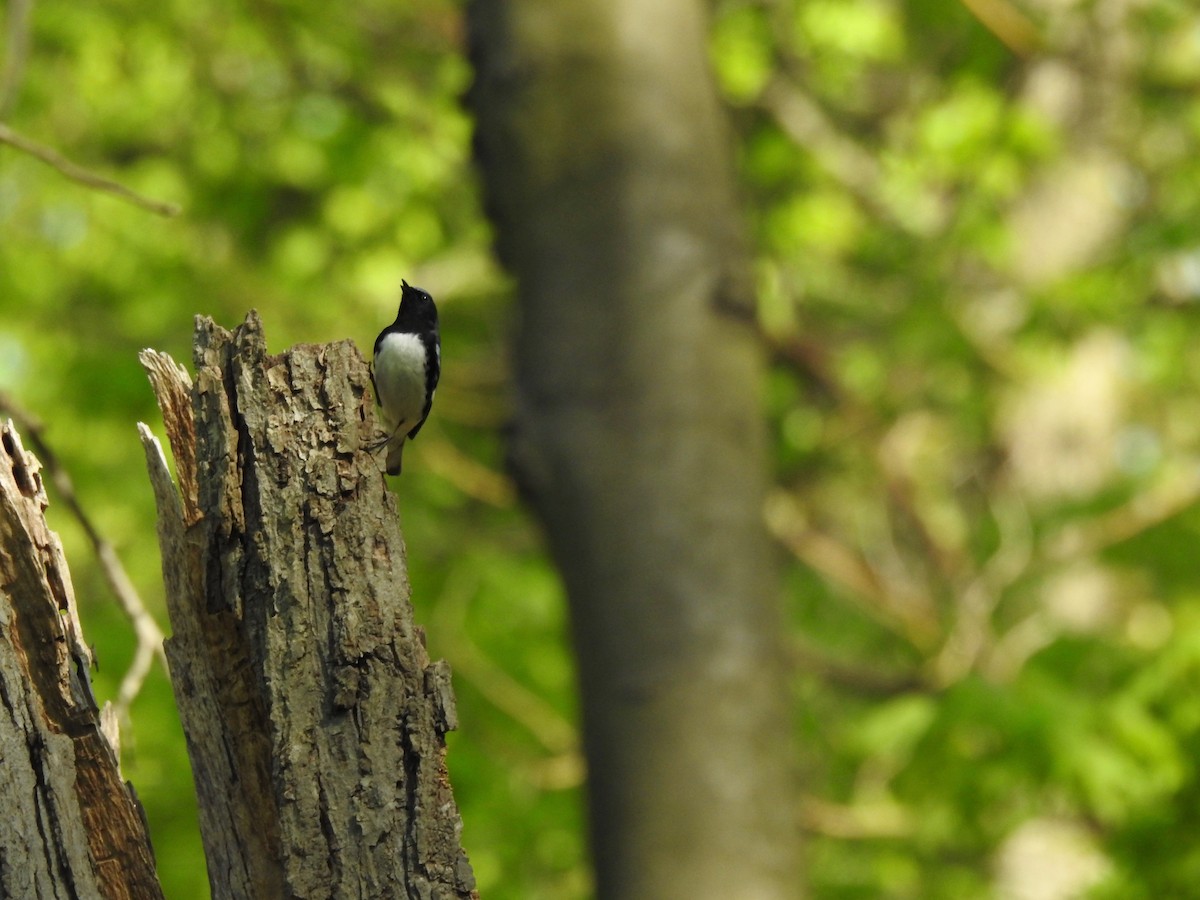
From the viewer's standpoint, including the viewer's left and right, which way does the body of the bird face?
facing the viewer and to the left of the viewer

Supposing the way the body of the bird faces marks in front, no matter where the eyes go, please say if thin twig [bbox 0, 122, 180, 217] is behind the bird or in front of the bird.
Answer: behind
